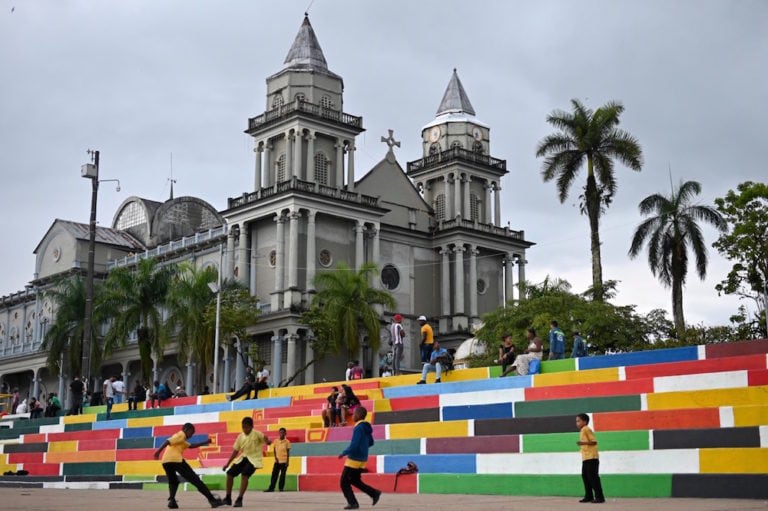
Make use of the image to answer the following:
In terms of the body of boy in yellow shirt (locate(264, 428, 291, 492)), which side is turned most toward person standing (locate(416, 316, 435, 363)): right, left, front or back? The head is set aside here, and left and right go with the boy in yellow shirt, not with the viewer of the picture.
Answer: back

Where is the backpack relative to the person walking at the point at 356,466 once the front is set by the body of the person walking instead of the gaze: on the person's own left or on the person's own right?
on the person's own right

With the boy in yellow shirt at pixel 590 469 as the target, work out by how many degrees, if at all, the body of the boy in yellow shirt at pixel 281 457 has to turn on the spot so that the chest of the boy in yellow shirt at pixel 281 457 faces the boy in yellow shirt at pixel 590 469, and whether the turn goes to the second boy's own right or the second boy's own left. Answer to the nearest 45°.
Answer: approximately 90° to the second boy's own left

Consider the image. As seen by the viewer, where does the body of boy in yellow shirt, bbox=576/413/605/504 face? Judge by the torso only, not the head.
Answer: to the viewer's left

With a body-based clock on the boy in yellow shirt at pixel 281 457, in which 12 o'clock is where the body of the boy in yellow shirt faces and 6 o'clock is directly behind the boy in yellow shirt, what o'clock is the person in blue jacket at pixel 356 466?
The person in blue jacket is roughly at 10 o'clock from the boy in yellow shirt.
